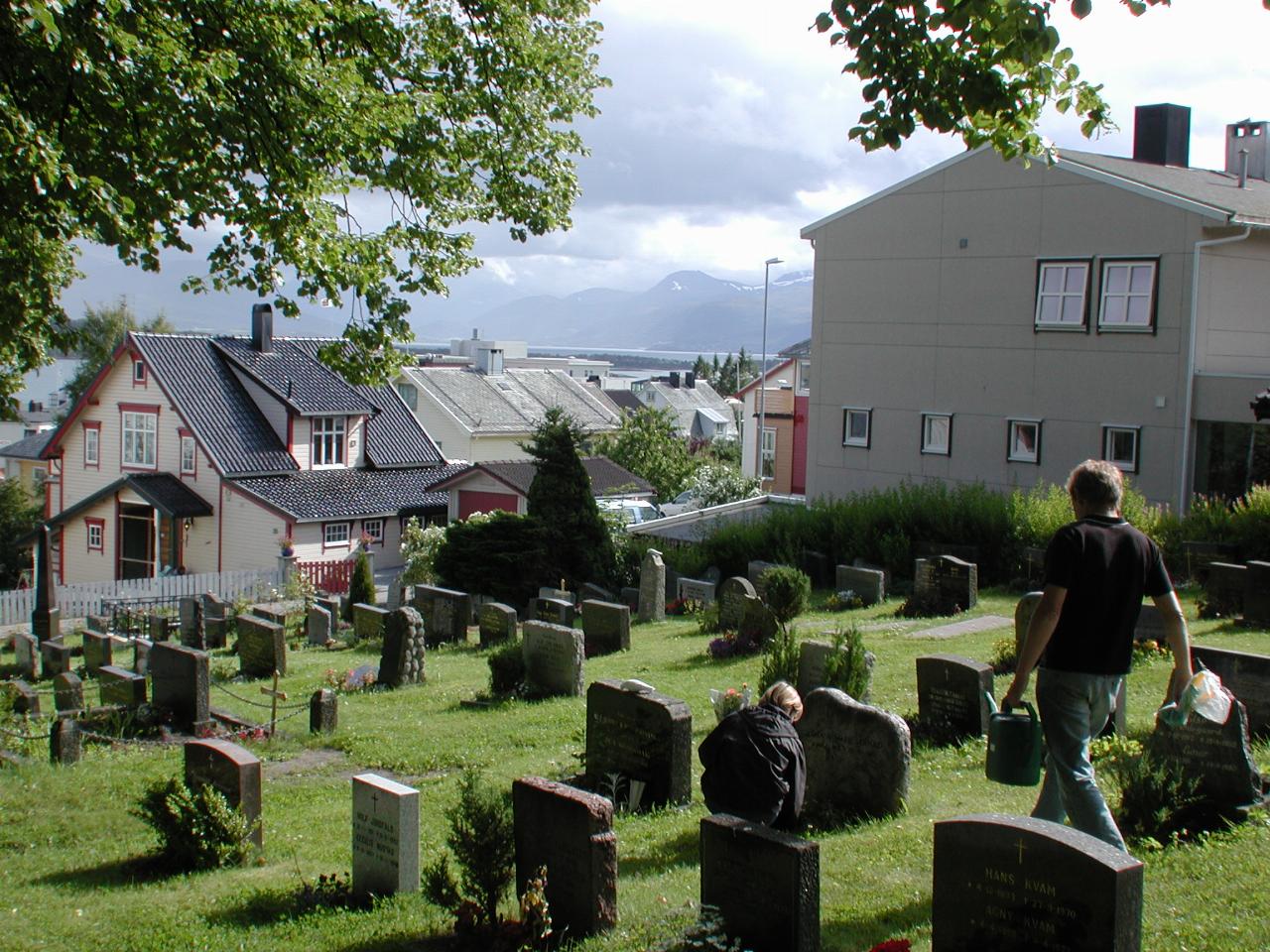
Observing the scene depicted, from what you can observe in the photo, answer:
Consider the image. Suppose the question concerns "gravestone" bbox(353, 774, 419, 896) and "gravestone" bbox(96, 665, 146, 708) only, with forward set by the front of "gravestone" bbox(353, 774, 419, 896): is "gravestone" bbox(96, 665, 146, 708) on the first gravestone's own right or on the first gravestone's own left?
on the first gravestone's own right

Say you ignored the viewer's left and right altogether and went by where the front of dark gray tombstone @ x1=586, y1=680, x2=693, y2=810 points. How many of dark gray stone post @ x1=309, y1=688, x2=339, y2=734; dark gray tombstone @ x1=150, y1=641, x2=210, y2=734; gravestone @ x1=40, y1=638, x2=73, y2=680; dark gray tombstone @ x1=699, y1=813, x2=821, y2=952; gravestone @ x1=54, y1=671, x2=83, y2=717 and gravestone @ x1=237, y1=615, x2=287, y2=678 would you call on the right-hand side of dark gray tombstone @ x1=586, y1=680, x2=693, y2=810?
5

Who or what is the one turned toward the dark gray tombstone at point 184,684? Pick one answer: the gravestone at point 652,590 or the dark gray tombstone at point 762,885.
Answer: the gravestone

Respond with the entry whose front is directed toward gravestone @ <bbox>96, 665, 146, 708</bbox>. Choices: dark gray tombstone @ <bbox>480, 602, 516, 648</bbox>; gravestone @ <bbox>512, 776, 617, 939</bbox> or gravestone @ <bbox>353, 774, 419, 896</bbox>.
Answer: the dark gray tombstone

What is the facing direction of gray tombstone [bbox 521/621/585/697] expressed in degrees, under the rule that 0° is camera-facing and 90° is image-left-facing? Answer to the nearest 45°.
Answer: approximately 45°

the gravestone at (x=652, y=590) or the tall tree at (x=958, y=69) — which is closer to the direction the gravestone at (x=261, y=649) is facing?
the tall tree

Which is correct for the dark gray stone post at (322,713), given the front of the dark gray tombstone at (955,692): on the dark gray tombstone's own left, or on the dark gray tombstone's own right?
on the dark gray tombstone's own right

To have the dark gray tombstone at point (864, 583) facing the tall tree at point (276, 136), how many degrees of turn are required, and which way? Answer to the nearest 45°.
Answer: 0° — it already faces it

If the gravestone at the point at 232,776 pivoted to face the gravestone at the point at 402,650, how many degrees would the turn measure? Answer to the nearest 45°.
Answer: approximately 135° to its right
